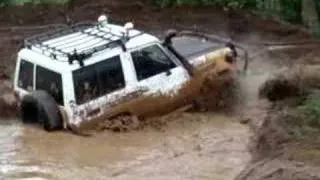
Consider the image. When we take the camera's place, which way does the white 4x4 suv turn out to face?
facing away from the viewer and to the right of the viewer
